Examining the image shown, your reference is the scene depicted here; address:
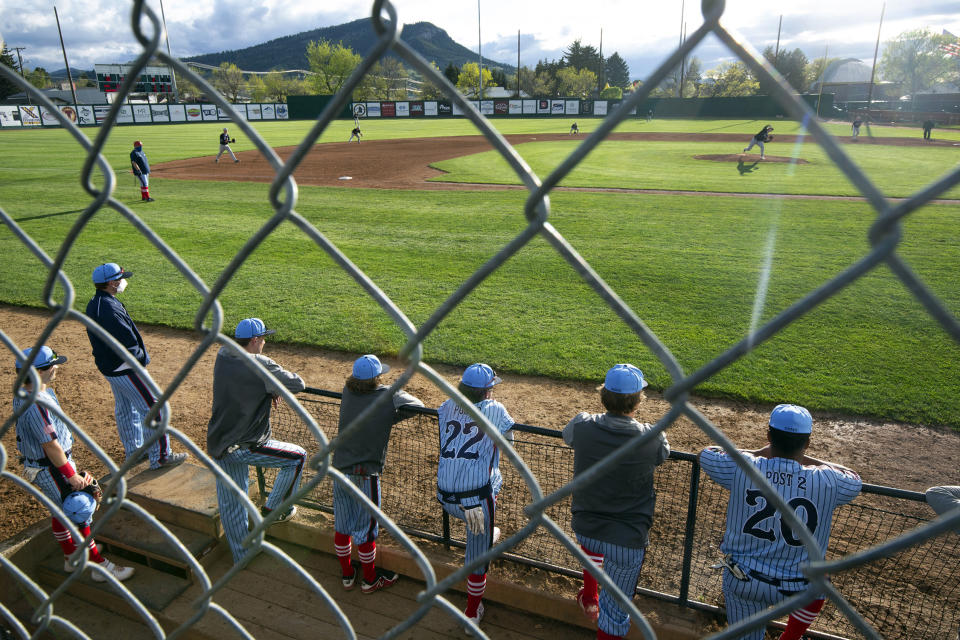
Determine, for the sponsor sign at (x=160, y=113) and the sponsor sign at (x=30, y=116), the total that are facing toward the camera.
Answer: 2

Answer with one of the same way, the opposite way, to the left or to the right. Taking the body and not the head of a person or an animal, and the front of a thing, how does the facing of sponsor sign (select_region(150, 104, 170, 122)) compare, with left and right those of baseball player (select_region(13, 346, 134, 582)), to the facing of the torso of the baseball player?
to the right

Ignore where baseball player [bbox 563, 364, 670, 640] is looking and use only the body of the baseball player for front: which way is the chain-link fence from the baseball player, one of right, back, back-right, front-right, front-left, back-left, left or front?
back

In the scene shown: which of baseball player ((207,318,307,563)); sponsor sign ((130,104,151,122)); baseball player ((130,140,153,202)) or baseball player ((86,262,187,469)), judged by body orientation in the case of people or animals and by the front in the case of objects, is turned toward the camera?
the sponsor sign

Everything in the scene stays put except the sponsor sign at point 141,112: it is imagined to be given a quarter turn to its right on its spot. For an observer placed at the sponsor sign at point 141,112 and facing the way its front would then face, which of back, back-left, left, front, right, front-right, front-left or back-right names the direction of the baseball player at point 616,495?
left

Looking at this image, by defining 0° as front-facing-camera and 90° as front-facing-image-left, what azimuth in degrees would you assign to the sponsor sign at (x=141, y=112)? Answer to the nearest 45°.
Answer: approximately 0°

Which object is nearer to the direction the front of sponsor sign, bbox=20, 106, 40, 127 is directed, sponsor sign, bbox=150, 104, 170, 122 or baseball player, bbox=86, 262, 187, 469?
the baseball player

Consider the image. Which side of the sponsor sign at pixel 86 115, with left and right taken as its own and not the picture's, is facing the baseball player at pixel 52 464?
front

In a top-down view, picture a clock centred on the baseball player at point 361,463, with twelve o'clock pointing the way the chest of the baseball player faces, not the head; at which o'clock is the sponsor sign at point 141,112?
The sponsor sign is roughly at 10 o'clock from the baseball player.

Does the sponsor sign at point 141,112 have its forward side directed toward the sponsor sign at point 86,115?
no

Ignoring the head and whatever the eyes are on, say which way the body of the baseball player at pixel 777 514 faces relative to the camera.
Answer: away from the camera

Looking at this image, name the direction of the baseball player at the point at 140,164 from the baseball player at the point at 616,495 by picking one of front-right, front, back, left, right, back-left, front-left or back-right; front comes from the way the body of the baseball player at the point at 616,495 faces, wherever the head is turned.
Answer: front-left

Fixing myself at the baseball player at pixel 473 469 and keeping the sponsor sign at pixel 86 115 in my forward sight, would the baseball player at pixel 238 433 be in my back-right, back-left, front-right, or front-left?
front-left

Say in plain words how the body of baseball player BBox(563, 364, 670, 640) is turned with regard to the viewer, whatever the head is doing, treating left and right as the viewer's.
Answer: facing away from the viewer

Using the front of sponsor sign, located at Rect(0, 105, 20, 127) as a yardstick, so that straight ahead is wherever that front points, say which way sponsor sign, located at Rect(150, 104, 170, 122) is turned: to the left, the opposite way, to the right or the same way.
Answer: the same way

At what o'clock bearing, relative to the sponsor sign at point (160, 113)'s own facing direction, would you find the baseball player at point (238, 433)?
The baseball player is roughly at 12 o'clock from the sponsor sign.

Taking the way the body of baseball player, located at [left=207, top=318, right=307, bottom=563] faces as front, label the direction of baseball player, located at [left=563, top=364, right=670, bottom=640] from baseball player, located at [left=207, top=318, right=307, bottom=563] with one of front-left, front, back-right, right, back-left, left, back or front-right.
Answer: right

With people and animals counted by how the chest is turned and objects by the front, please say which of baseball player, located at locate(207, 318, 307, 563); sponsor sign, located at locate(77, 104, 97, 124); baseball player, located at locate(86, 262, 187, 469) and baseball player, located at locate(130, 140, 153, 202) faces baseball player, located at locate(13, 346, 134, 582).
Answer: the sponsor sign

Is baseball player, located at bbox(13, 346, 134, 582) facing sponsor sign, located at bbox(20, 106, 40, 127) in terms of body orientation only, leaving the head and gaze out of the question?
no

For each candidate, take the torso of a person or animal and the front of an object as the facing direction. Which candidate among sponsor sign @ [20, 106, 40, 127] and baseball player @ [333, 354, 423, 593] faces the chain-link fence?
the sponsor sign
